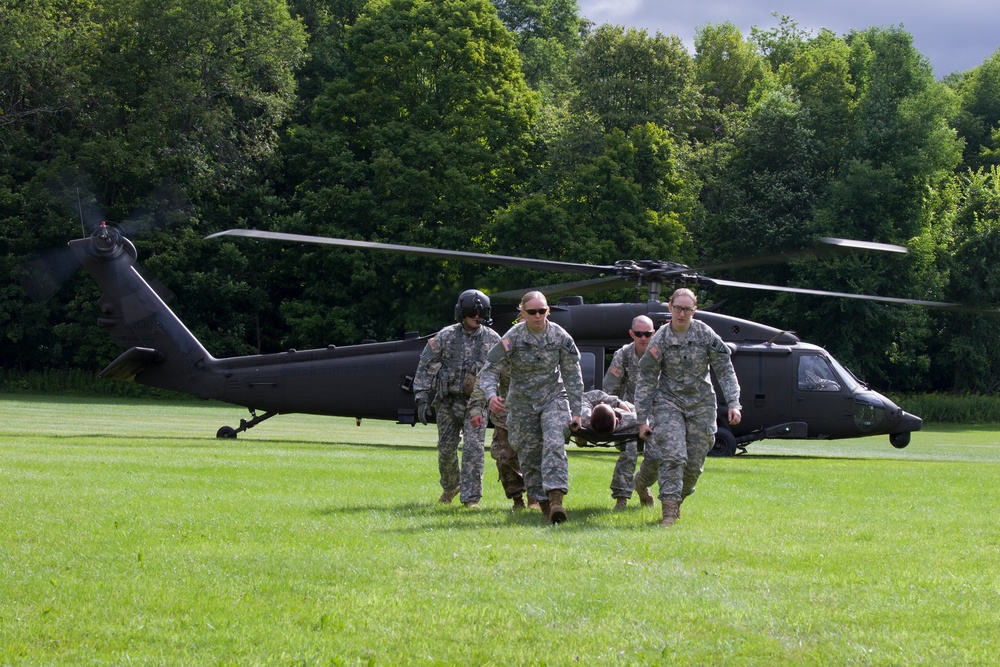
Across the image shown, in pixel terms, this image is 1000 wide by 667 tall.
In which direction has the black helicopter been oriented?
to the viewer's right

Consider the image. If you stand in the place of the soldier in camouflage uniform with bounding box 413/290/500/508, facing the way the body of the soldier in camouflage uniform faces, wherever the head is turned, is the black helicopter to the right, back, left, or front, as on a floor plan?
back

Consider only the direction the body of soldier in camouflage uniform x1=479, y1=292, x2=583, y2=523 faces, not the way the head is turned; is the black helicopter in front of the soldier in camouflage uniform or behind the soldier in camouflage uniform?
behind

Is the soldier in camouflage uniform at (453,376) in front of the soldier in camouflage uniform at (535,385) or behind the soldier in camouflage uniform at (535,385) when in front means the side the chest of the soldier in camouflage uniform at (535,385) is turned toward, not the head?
behind

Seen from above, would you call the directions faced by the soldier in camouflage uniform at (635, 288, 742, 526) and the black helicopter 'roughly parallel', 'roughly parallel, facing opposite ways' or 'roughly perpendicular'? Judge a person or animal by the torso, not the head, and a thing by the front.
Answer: roughly perpendicular

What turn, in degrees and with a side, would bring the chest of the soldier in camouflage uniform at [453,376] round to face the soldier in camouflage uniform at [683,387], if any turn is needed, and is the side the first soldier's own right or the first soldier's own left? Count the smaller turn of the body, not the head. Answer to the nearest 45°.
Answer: approximately 45° to the first soldier's own left
